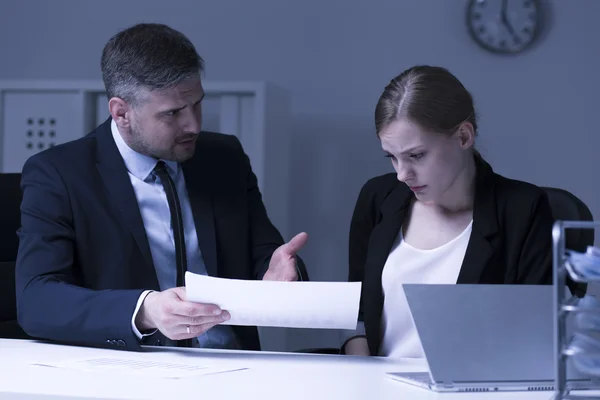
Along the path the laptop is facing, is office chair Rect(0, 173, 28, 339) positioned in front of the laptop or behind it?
in front

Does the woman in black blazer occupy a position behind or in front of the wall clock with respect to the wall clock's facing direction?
in front

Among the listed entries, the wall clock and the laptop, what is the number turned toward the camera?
1

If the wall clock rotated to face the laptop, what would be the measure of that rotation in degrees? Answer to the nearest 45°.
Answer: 0° — it already faces it

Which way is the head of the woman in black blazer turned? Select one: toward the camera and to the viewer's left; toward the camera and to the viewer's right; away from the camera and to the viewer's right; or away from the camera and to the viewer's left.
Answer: toward the camera and to the viewer's left

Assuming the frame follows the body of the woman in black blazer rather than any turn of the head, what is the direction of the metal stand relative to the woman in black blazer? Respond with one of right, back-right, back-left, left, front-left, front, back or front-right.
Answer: front-left

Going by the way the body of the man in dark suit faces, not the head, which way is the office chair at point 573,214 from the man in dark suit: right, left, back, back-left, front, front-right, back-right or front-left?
front-left

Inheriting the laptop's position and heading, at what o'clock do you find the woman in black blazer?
The woman in black blazer is roughly at 1 o'clock from the laptop.

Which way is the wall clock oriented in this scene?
toward the camera
